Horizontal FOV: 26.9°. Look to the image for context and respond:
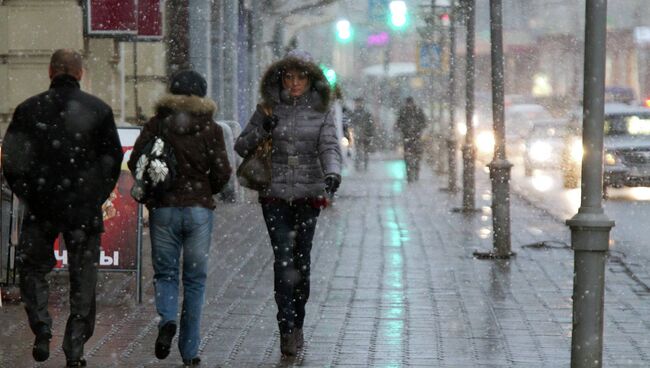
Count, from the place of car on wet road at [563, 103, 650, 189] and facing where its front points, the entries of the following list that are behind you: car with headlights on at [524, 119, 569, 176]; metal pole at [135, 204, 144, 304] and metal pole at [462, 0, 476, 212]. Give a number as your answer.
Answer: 1

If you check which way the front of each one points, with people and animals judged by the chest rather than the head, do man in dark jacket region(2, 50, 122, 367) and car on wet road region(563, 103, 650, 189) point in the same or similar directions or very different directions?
very different directions

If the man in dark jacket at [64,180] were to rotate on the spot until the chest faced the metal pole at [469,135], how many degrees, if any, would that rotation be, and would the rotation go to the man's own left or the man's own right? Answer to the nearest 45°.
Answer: approximately 45° to the man's own right

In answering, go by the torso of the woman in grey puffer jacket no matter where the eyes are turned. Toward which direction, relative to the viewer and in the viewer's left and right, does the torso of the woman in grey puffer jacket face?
facing the viewer

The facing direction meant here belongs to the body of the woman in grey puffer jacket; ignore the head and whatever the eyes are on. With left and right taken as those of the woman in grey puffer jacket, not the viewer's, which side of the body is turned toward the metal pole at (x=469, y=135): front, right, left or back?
back

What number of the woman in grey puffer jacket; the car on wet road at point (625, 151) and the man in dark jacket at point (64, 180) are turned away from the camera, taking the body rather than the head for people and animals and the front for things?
1

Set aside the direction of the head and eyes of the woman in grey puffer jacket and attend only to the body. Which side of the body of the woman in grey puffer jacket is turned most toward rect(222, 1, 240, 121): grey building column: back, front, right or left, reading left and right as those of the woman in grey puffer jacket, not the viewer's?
back

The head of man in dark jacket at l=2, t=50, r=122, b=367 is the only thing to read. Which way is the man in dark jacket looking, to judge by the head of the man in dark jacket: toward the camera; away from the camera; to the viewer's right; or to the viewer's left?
away from the camera

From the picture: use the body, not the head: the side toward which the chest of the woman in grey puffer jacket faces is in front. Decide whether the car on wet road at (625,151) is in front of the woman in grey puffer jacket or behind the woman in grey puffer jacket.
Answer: behind

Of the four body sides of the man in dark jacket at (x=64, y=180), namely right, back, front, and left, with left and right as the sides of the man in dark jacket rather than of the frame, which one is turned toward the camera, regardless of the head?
back

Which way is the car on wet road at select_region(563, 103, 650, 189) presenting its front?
toward the camera

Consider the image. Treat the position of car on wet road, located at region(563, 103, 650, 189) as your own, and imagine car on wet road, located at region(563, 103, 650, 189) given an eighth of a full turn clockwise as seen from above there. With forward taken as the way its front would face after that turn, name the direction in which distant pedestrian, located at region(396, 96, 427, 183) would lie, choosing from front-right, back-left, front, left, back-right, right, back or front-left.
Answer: right

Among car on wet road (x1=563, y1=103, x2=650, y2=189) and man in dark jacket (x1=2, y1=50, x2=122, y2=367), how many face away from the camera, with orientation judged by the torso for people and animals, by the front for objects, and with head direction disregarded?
1
